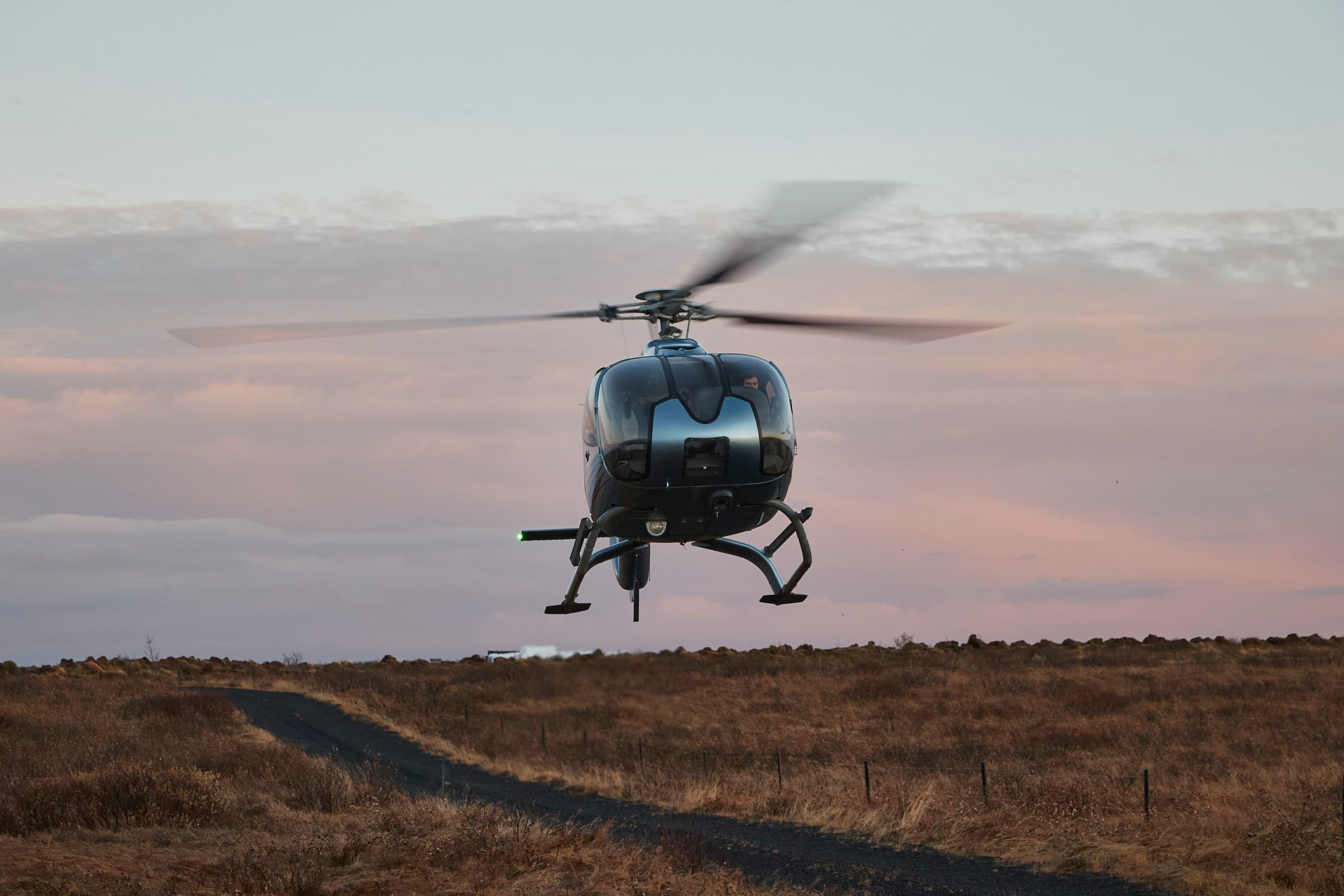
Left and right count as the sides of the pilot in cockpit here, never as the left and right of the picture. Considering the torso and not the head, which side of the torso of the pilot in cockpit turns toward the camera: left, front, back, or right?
front

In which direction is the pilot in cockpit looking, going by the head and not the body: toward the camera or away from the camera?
toward the camera
